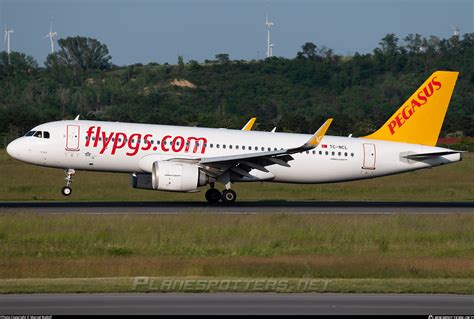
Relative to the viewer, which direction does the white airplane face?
to the viewer's left
